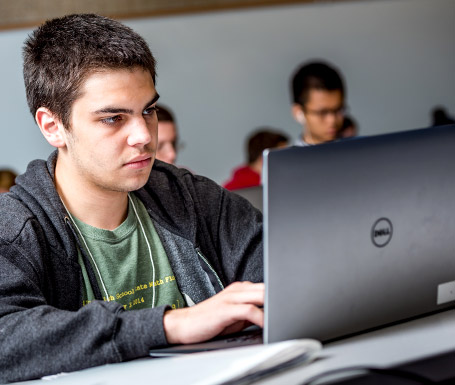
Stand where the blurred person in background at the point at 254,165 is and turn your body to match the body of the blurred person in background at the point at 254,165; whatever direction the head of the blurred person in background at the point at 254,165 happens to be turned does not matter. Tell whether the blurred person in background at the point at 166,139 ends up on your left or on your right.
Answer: on your right

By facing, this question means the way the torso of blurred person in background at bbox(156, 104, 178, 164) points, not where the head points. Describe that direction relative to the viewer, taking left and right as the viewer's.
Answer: facing the viewer and to the right of the viewer

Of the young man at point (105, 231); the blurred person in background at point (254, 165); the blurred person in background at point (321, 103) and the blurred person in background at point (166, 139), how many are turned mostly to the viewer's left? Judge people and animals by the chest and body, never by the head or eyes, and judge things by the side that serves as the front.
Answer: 0

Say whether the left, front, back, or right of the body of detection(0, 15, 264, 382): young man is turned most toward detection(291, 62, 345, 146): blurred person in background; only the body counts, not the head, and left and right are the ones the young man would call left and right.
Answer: left

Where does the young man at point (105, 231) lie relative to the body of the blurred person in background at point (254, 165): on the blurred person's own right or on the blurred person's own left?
on the blurred person's own right

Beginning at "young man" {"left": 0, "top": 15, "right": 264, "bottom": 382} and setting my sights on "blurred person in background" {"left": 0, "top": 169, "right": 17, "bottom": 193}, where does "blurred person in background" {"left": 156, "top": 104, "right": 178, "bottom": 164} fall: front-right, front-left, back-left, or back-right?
front-right

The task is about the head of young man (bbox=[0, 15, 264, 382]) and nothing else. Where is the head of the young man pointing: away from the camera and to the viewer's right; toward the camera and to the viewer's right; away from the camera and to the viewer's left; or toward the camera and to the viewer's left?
toward the camera and to the viewer's right
